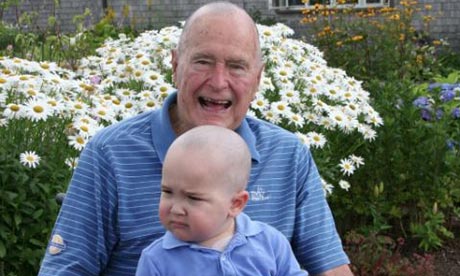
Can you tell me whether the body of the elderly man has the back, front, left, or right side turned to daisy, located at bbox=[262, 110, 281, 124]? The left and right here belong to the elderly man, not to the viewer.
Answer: back

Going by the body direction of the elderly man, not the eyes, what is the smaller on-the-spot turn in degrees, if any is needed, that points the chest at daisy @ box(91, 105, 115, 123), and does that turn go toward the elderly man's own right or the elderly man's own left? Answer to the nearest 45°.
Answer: approximately 180°

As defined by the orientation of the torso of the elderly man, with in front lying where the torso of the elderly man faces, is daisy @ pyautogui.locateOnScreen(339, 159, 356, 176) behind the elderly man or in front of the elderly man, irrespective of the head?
behind

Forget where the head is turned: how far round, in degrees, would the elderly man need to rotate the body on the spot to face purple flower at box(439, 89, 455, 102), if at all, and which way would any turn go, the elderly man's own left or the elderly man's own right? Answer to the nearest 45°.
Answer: approximately 135° to the elderly man's own left

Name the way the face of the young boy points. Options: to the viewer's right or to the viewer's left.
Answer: to the viewer's left

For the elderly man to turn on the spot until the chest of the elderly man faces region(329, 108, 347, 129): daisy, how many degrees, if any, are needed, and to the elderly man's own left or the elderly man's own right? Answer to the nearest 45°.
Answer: approximately 135° to the elderly man's own left

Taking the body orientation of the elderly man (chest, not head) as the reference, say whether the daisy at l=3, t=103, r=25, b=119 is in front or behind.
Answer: behind

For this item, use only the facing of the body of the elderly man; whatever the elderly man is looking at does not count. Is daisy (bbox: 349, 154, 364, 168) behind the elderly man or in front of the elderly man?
behind

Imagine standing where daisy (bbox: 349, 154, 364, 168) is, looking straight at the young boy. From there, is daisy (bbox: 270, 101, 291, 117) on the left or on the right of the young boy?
right

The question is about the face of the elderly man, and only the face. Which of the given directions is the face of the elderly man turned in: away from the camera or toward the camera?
toward the camera

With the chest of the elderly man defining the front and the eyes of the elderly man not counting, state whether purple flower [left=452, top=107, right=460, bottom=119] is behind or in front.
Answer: behind

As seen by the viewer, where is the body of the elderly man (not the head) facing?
toward the camera

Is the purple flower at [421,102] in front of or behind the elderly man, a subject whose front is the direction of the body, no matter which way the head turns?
behind
